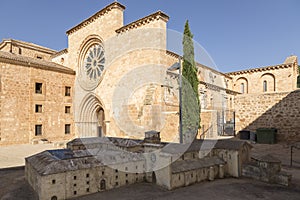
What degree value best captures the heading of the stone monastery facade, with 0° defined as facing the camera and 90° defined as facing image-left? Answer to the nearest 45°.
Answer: approximately 45°
